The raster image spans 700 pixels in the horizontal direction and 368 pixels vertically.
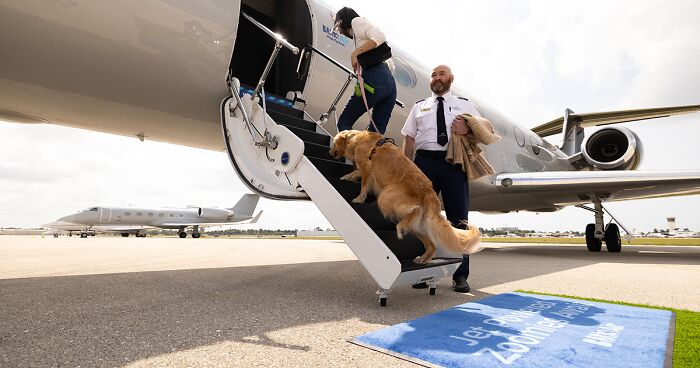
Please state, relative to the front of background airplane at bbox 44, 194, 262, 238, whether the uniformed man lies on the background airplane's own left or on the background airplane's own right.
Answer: on the background airplane's own left

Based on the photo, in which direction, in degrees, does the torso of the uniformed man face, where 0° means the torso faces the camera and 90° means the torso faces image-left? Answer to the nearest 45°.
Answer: approximately 0°

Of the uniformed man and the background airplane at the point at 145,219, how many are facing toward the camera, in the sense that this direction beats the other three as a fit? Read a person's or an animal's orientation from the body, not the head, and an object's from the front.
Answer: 1

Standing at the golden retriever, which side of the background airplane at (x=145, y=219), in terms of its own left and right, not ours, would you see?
left

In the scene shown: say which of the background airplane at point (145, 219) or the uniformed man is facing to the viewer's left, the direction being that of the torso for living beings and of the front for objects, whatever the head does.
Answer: the background airplane

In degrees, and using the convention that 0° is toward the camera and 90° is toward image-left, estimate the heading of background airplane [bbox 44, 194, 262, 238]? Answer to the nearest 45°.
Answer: approximately 90°

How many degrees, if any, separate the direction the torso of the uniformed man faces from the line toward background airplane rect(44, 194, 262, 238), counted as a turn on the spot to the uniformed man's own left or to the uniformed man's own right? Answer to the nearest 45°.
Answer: approximately 135° to the uniformed man's own right

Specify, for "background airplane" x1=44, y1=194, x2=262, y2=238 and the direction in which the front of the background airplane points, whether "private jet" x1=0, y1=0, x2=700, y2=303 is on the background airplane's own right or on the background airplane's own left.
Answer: on the background airplane's own left
